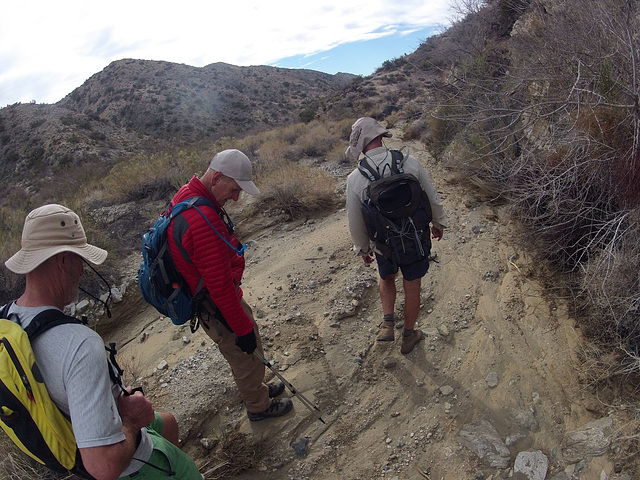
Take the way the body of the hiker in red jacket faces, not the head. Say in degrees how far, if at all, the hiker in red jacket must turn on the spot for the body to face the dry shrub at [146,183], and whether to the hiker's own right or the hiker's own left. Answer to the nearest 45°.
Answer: approximately 90° to the hiker's own left

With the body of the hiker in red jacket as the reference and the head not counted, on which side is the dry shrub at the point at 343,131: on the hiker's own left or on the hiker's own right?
on the hiker's own left

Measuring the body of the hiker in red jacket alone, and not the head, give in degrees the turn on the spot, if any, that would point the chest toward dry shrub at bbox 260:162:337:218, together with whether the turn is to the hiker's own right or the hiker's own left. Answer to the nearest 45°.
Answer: approximately 90° to the hiker's own left

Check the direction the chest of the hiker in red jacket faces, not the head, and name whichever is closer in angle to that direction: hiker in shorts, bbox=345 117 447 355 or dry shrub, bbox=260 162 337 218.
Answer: the hiker in shorts

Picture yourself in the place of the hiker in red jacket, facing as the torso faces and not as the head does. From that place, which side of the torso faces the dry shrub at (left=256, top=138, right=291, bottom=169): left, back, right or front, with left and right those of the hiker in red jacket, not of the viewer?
left

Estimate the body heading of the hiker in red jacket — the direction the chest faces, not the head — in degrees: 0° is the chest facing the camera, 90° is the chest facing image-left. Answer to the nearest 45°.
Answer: approximately 270°
